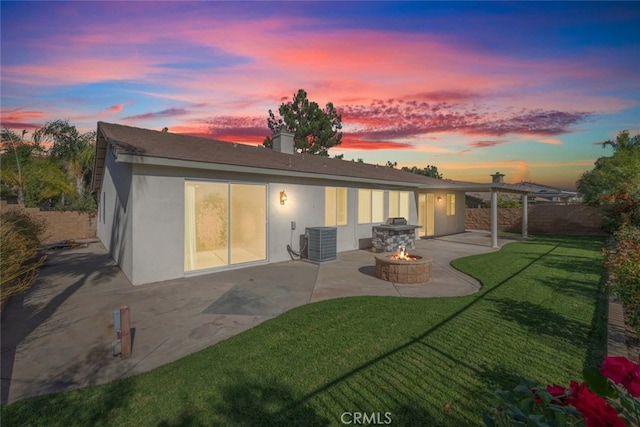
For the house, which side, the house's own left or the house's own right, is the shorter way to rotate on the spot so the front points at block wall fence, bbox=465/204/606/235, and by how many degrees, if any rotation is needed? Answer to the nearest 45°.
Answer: approximately 90° to the house's own right

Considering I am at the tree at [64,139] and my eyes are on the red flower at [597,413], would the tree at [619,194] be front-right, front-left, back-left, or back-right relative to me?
front-left

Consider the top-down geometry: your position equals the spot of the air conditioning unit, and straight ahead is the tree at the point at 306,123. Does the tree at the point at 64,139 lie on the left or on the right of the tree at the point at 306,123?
left

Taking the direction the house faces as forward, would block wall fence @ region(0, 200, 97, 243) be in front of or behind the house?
in front

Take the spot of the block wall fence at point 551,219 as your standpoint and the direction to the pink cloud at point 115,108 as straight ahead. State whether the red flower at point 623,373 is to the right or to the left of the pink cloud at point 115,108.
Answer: left

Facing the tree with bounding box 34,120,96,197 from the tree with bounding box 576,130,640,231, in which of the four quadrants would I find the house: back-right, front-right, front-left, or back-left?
front-left

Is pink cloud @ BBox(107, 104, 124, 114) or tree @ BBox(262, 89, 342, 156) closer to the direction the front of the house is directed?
the pink cloud

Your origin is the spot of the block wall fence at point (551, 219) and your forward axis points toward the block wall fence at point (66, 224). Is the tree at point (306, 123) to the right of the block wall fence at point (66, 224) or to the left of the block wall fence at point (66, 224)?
right

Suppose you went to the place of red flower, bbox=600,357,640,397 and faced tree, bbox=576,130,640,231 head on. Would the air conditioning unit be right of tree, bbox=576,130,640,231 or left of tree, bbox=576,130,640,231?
left

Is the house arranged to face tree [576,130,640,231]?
no

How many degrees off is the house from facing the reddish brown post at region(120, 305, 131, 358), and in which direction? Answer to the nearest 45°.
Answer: approximately 135° to its left

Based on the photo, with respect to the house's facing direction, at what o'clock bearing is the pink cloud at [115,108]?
The pink cloud is roughly at 12 o'clock from the house.

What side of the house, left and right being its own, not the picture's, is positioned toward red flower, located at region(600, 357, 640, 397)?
back

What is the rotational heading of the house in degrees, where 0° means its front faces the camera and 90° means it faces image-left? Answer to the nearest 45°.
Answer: approximately 135°

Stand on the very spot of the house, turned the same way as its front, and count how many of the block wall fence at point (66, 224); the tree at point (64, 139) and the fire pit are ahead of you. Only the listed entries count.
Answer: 2
